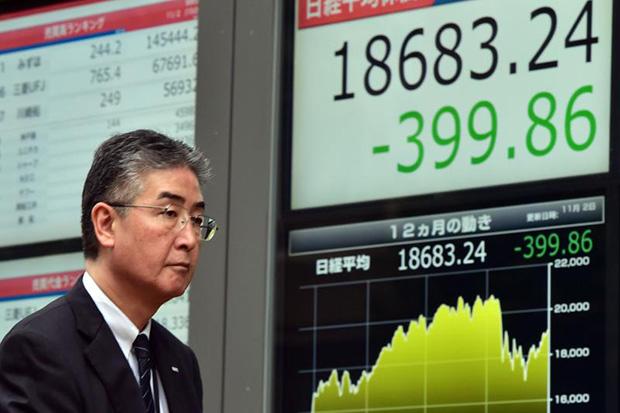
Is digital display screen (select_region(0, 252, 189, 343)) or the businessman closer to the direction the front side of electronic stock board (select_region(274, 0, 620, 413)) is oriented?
the businessman

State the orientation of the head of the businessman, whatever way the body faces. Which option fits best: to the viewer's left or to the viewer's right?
to the viewer's right

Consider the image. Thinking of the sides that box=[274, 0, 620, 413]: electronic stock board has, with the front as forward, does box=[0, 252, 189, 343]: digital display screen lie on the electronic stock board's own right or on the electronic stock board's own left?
on the electronic stock board's own right

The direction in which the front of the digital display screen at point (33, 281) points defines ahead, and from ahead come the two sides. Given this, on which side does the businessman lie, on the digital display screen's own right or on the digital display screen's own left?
on the digital display screen's own left

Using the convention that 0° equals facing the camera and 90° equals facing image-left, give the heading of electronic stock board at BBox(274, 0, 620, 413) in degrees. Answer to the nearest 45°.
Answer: approximately 45°

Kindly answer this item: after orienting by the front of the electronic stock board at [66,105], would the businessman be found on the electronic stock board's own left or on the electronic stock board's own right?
on the electronic stock board's own left

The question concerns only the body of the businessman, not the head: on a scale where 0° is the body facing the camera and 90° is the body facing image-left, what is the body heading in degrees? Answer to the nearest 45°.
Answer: approximately 315°

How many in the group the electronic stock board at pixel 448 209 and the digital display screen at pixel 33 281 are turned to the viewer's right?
0

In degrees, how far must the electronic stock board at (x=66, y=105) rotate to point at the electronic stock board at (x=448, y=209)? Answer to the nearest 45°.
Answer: approximately 90° to its left

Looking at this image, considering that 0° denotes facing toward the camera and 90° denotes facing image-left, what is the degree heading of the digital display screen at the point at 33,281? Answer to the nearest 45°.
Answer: approximately 45°

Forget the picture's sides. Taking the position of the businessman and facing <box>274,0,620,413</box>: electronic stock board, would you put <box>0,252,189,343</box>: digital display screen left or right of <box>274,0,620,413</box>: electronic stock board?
left

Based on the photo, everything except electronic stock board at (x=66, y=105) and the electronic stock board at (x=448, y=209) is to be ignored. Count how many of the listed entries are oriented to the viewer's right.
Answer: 0

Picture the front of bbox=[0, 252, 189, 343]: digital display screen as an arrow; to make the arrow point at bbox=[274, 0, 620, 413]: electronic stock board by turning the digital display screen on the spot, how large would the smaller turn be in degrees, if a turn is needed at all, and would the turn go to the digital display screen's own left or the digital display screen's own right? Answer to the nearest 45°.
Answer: approximately 90° to the digital display screen's own left

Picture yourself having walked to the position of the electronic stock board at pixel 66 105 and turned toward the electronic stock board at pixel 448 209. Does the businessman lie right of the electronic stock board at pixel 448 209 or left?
right
